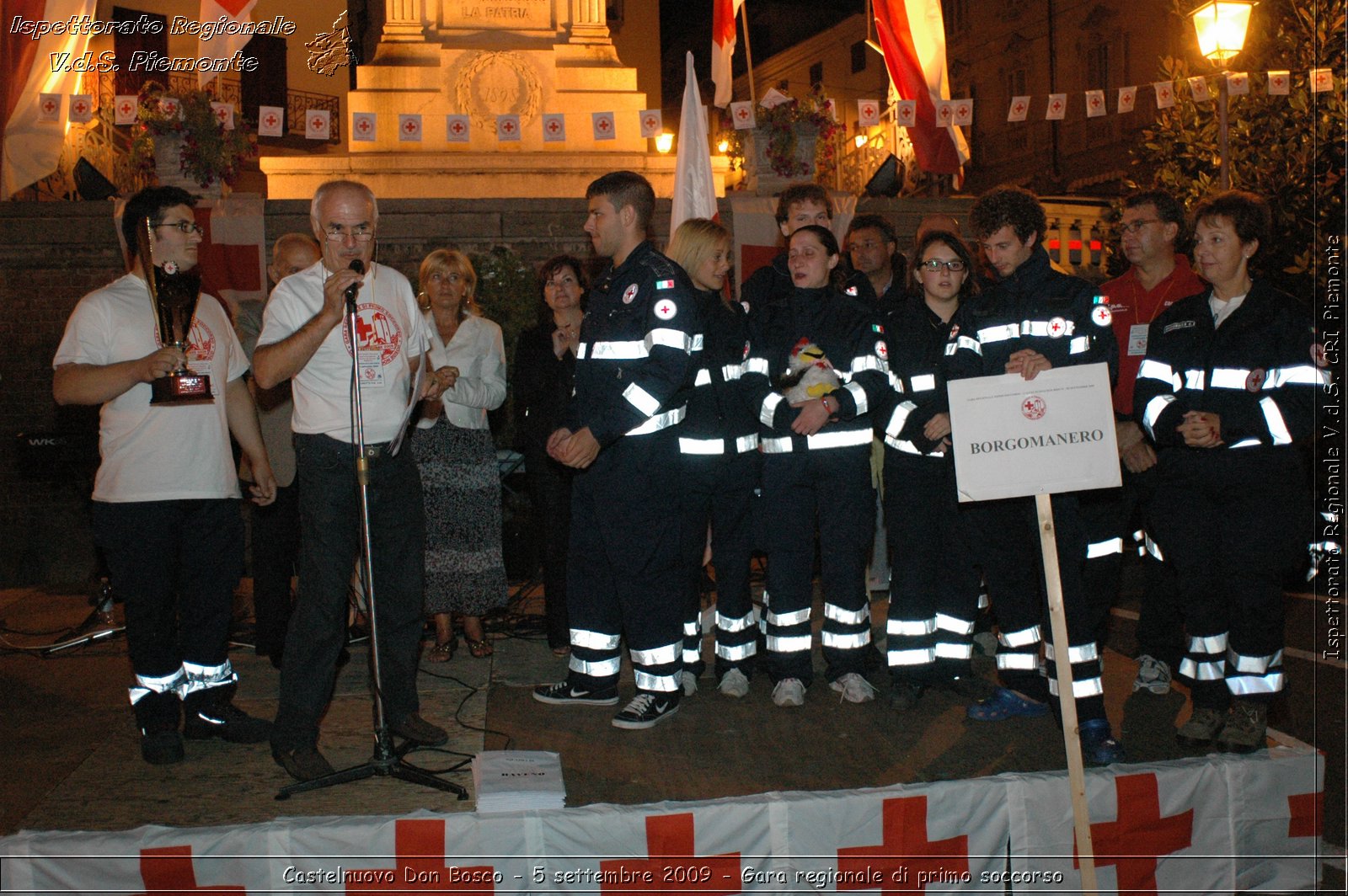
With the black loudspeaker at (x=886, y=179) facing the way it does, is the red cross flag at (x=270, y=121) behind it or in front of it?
in front

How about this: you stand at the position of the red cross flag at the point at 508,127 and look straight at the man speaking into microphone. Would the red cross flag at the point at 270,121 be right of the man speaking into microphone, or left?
right

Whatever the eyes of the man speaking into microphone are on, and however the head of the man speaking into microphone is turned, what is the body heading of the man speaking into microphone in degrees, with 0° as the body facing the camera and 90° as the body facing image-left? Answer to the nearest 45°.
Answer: approximately 315°

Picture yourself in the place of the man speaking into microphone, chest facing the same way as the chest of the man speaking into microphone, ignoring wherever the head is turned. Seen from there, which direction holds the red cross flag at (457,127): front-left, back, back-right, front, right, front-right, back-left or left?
back-left

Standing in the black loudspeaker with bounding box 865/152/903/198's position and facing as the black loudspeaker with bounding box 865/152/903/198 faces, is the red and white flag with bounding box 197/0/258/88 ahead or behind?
ahead

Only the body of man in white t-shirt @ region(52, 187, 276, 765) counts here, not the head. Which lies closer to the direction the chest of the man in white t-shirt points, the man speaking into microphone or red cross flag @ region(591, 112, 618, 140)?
the man speaking into microphone
